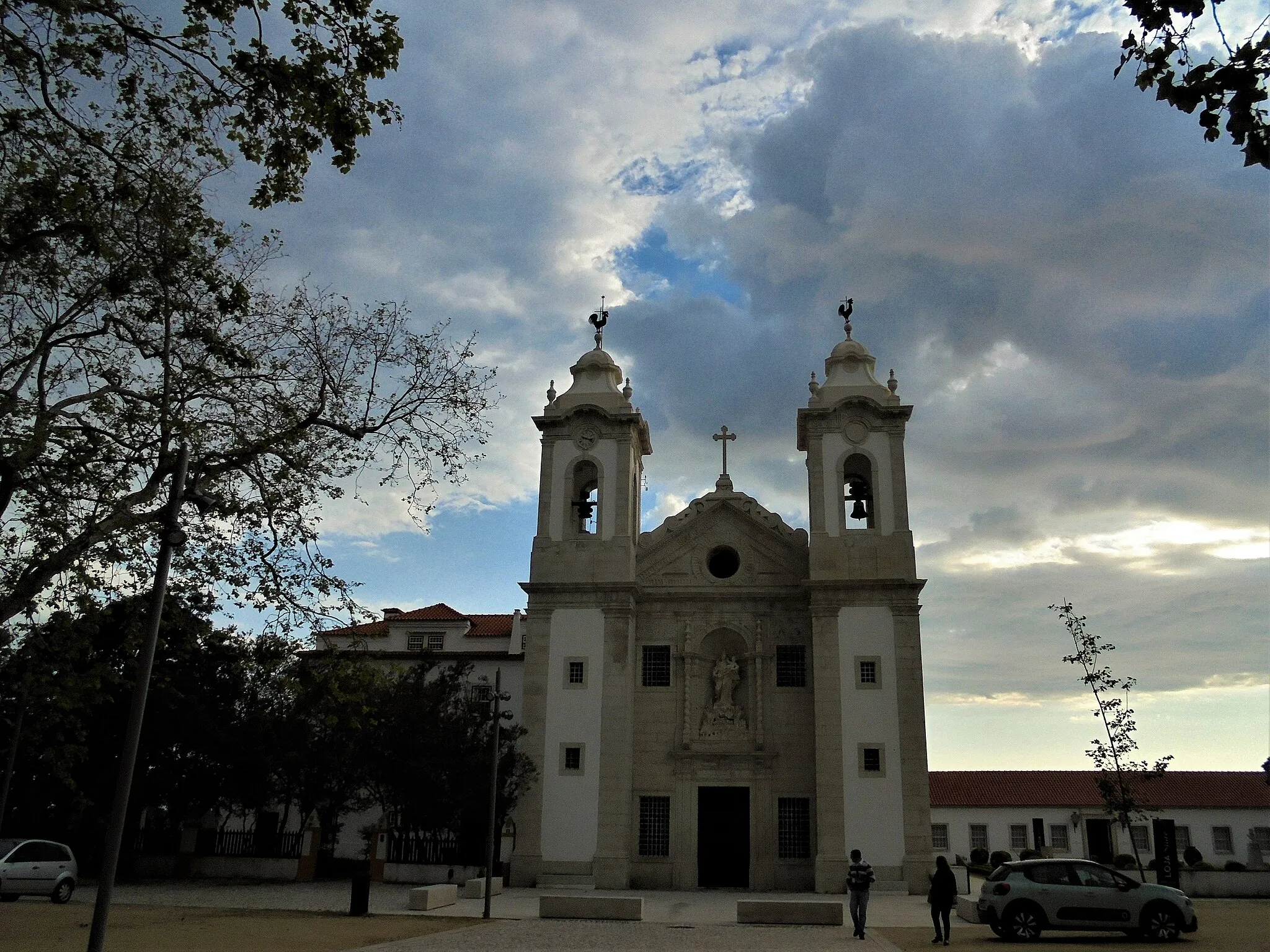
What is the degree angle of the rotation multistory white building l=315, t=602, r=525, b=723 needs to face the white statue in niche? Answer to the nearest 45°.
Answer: approximately 45° to its left

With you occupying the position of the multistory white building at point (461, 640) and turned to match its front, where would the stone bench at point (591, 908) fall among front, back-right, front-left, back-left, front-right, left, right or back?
front

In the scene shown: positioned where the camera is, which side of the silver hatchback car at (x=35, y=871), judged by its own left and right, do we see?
left

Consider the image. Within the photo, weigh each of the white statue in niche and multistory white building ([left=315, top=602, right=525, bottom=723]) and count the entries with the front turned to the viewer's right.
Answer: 0

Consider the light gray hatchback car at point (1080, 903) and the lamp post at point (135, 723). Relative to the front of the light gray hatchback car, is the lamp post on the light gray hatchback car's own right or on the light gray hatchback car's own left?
on the light gray hatchback car's own right

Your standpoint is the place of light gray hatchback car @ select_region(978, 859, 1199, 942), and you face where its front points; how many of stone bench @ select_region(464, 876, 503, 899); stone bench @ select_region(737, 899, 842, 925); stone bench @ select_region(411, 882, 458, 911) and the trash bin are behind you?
4

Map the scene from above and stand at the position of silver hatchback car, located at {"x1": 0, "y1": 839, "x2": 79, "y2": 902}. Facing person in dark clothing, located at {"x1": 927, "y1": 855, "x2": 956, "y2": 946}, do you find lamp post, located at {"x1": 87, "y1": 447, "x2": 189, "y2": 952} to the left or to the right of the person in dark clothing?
right

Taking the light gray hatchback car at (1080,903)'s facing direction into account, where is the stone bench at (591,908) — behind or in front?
behind

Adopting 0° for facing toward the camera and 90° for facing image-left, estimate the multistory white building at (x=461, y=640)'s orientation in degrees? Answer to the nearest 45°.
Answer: approximately 0°

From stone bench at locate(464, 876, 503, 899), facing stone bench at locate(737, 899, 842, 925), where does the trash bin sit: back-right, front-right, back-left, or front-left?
front-right

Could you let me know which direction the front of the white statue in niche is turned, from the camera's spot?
facing the viewer

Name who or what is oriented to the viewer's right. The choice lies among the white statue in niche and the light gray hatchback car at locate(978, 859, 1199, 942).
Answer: the light gray hatchback car
